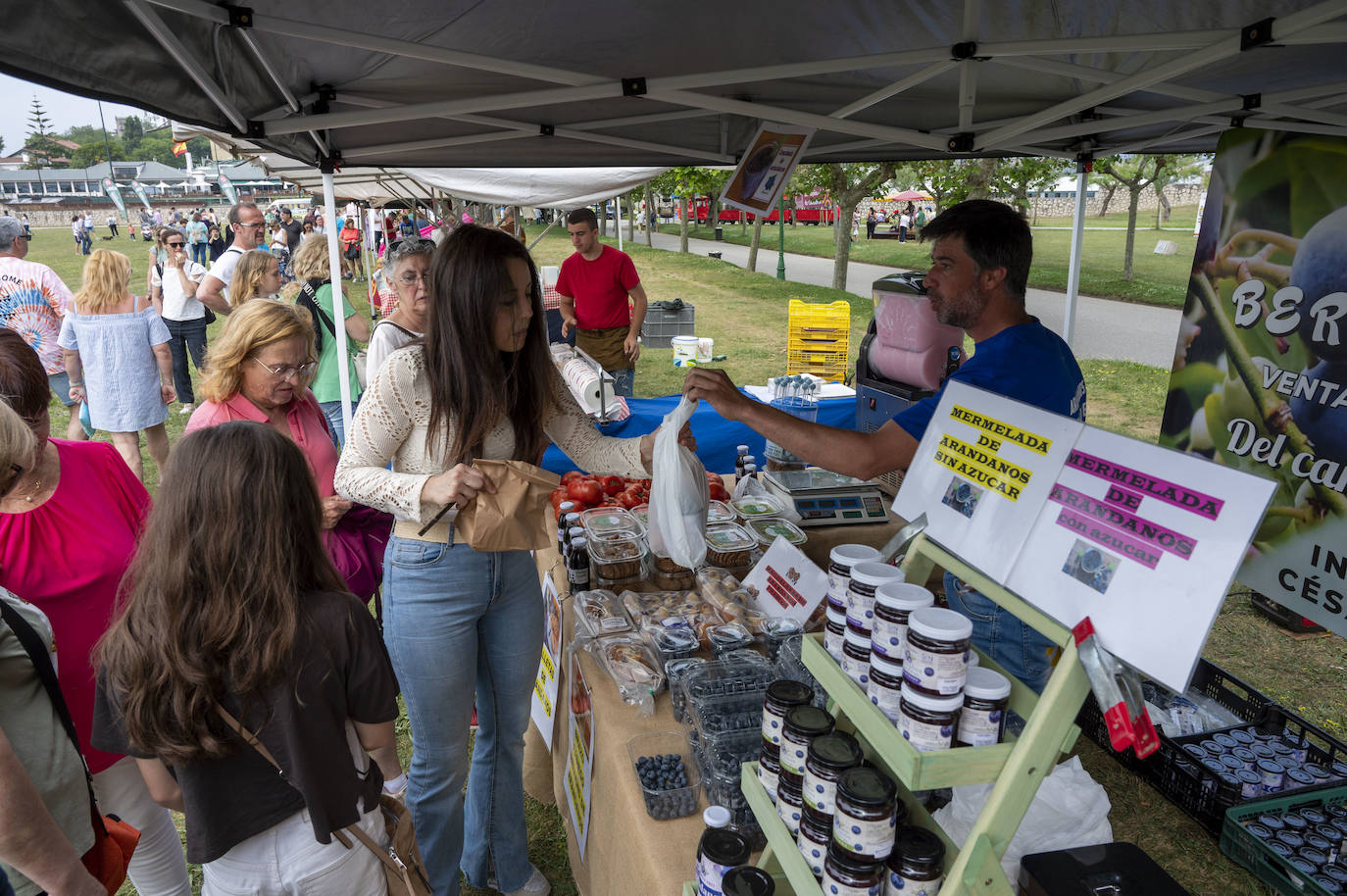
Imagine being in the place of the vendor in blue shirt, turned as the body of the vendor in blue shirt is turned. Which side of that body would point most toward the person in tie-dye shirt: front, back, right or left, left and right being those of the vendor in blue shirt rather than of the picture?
front

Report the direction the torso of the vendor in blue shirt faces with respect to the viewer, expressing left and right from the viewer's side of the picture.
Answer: facing to the left of the viewer

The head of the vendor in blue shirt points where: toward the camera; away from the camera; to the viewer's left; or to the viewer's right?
to the viewer's left

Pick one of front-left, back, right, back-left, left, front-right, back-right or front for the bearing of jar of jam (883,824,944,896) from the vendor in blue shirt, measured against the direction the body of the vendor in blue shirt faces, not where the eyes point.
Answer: left

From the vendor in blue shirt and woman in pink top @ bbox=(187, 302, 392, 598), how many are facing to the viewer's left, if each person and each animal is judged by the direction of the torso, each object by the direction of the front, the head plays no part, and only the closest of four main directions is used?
1

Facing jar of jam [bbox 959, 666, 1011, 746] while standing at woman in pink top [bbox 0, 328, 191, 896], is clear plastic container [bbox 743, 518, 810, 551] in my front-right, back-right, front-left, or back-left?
front-left

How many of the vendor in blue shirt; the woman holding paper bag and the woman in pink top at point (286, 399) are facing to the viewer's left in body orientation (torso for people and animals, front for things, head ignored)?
1

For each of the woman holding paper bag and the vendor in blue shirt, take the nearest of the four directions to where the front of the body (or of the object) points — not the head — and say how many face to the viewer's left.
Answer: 1

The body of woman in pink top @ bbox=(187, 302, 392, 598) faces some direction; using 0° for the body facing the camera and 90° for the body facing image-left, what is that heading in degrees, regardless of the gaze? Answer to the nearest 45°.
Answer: approximately 315°

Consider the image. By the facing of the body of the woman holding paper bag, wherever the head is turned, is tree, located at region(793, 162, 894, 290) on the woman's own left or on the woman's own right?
on the woman's own left

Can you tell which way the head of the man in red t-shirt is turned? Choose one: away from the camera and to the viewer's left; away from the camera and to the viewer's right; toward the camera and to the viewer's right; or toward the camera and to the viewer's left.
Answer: toward the camera and to the viewer's left

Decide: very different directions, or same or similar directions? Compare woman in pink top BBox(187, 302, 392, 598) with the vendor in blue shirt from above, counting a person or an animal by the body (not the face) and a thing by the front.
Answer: very different directions

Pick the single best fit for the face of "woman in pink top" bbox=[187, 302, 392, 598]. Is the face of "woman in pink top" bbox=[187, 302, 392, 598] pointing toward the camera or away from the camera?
toward the camera

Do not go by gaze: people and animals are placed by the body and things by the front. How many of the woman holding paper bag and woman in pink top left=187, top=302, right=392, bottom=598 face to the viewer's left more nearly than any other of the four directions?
0

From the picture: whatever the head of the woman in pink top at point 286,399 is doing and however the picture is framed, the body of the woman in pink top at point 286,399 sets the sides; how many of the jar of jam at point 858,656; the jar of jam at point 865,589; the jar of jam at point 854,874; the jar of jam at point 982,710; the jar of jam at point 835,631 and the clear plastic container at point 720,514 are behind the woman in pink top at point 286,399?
0

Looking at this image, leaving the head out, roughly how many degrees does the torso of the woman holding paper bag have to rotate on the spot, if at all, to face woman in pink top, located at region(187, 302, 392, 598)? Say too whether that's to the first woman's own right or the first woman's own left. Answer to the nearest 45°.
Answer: approximately 180°

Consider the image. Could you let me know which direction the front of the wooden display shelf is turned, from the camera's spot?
facing the viewer and to the left of the viewer
